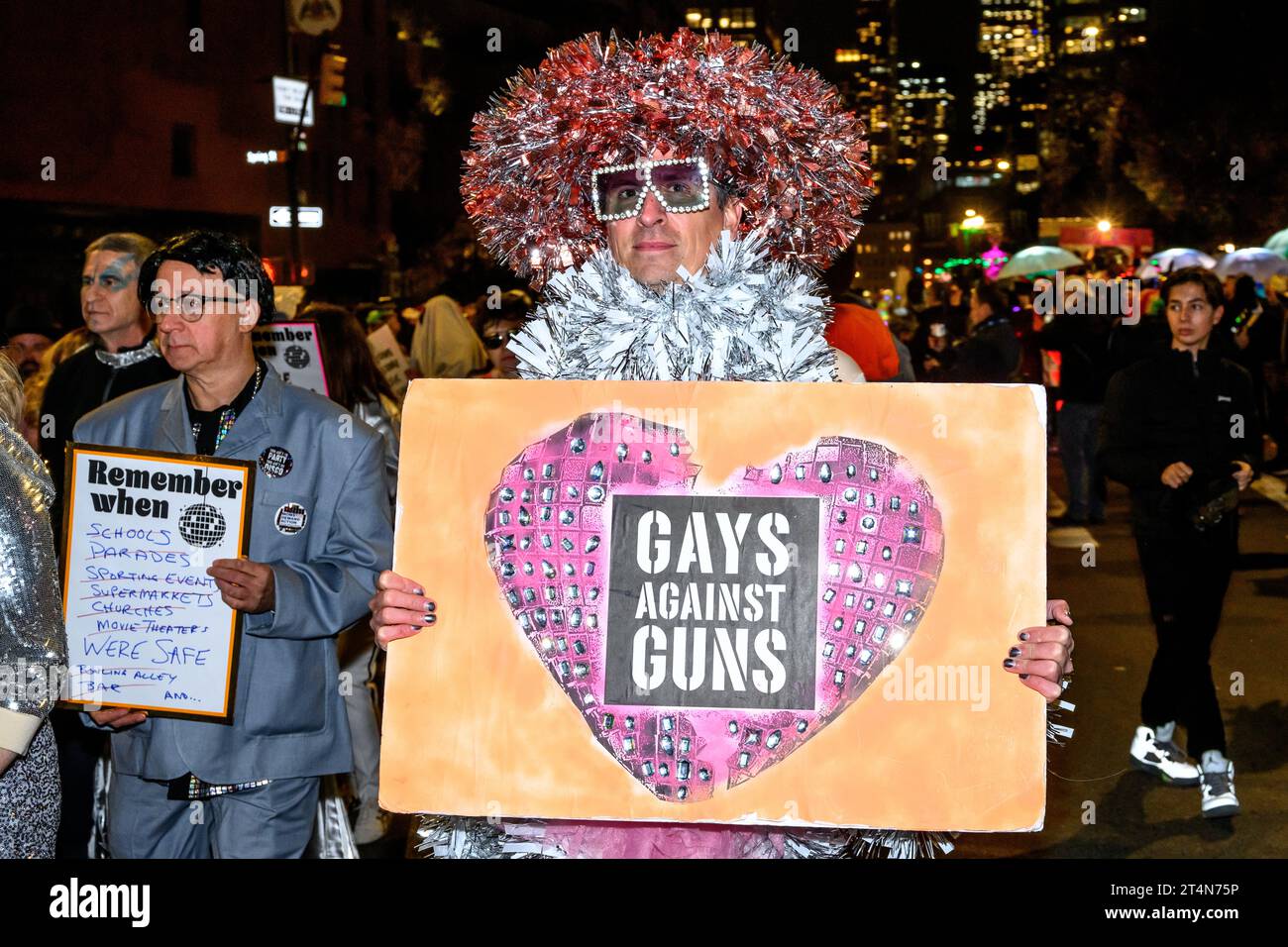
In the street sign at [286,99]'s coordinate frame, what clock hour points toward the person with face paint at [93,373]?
The person with face paint is roughly at 12 o'clock from the street sign.

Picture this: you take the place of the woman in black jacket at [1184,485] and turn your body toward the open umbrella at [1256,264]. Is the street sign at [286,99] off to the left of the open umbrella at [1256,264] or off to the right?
left

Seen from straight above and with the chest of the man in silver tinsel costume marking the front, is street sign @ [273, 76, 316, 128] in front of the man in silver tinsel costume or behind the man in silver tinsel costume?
behind

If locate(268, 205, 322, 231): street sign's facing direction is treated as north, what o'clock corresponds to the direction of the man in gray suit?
The man in gray suit is roughly at 12 o'clock from the street sign.

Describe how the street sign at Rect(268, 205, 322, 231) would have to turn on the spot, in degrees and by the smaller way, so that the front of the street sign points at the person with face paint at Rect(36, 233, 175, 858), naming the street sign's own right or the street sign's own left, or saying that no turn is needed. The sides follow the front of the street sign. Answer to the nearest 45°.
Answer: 0° — it already faces them

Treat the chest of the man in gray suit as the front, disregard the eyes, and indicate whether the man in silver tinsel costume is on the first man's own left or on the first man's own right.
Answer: on the first man's own left

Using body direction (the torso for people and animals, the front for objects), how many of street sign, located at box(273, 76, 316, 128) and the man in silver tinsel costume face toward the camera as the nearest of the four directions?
2

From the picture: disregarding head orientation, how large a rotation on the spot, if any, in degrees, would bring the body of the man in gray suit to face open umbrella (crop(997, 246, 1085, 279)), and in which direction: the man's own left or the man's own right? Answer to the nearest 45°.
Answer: approximately 180°

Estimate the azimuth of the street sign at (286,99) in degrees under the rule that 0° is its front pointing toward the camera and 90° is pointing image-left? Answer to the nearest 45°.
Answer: approximately 0°
